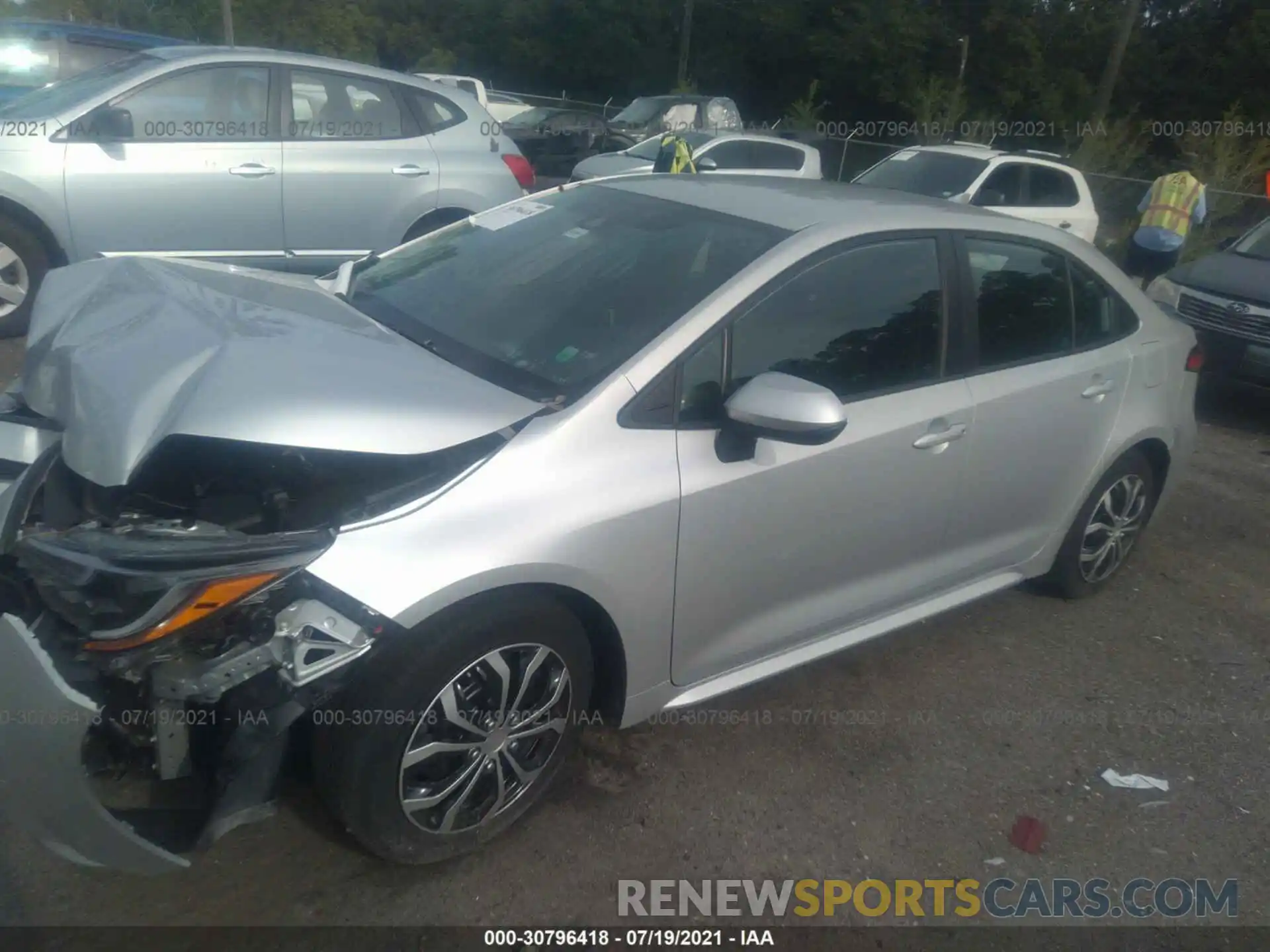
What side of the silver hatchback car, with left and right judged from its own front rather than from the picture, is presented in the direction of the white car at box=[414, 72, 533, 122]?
right

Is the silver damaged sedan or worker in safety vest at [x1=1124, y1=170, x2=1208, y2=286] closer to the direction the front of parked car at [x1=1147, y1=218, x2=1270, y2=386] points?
the silver damaged sedan

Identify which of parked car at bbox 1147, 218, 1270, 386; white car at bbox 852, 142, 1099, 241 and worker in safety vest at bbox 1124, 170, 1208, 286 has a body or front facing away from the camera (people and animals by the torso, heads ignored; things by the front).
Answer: the worker in safety vest

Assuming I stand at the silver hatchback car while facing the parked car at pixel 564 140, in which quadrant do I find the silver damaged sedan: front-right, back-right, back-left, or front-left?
back-right

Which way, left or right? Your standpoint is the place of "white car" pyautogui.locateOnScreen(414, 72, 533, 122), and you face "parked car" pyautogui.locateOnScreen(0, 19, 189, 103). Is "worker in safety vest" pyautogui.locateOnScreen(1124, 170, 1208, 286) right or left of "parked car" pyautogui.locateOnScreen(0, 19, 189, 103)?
left

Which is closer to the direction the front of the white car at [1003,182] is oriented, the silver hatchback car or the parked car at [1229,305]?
the silver hatchback car

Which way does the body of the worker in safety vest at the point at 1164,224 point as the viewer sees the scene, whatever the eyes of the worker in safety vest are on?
away from the camera

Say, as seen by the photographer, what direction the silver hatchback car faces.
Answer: facing to the left of the viewer

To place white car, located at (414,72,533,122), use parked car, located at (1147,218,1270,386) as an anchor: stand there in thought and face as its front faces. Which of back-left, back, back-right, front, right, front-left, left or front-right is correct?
right

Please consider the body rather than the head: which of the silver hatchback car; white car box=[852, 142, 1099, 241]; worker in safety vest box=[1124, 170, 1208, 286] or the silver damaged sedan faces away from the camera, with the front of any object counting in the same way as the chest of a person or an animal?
the worker in safety vest

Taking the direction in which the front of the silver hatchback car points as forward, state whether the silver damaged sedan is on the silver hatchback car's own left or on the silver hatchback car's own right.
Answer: on the silver hatchback car's own left

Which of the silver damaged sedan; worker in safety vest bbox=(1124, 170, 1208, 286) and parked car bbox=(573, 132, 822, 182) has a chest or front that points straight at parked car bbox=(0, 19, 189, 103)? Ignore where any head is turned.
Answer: parked car bbox=(573, 132, 822, 182)
